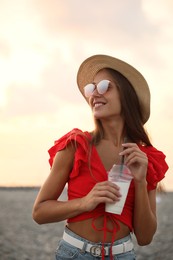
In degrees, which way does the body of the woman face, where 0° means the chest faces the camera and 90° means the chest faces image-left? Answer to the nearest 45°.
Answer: approximately 0°
